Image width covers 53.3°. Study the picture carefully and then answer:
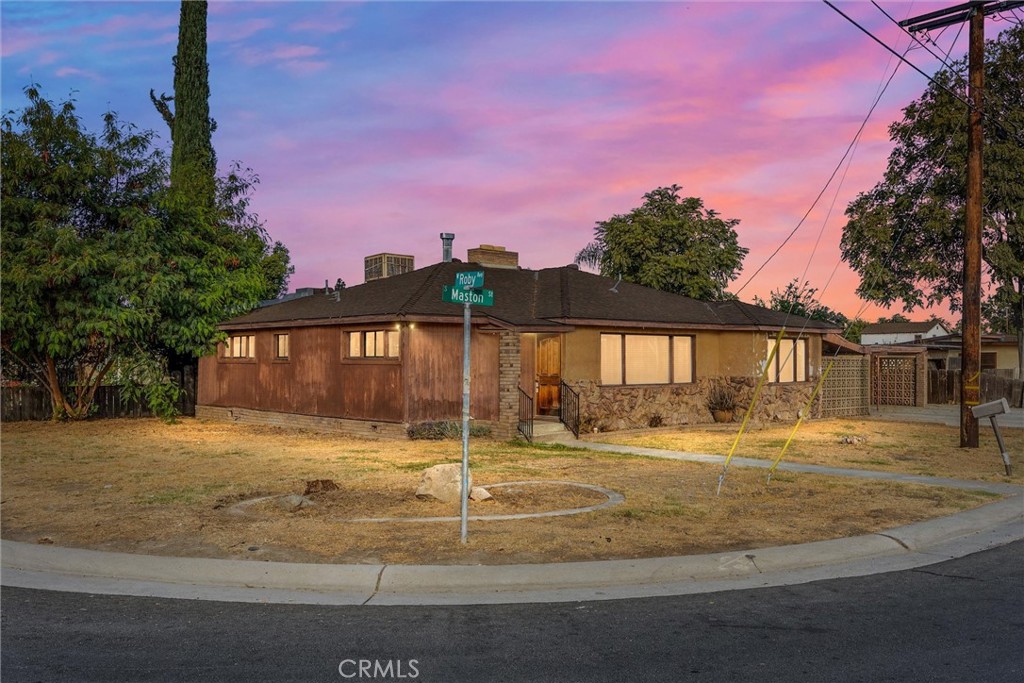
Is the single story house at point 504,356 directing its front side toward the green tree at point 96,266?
no

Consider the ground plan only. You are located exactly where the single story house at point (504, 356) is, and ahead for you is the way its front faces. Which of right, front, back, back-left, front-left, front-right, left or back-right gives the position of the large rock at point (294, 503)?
front-right

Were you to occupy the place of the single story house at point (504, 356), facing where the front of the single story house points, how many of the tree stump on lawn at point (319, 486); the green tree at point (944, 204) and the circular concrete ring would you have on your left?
1

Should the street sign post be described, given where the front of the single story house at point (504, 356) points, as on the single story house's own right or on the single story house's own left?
on the single story house's own right

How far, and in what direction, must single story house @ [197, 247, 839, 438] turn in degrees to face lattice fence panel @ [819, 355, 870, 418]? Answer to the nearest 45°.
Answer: approximately 90° to its left

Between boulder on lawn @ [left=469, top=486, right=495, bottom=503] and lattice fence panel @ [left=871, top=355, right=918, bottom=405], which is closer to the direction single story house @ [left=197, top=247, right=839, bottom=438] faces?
the boulder on lawn

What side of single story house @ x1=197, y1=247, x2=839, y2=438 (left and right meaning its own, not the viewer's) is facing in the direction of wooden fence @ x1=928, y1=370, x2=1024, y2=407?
left

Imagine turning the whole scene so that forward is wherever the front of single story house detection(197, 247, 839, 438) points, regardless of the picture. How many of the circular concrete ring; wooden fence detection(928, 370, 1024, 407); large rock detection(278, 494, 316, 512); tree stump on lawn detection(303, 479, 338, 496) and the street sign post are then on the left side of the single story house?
1

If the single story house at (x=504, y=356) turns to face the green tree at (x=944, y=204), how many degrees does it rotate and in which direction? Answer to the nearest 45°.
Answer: approximately 90° to its left

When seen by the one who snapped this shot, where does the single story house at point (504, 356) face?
facing the viewer and to the right of the viewer

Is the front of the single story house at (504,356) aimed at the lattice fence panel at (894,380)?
no

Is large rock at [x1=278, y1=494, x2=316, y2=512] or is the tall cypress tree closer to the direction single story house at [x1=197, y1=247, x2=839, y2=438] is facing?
the large rock

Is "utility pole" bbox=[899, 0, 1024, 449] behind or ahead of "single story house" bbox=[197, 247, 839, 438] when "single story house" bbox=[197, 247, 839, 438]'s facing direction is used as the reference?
ahead
